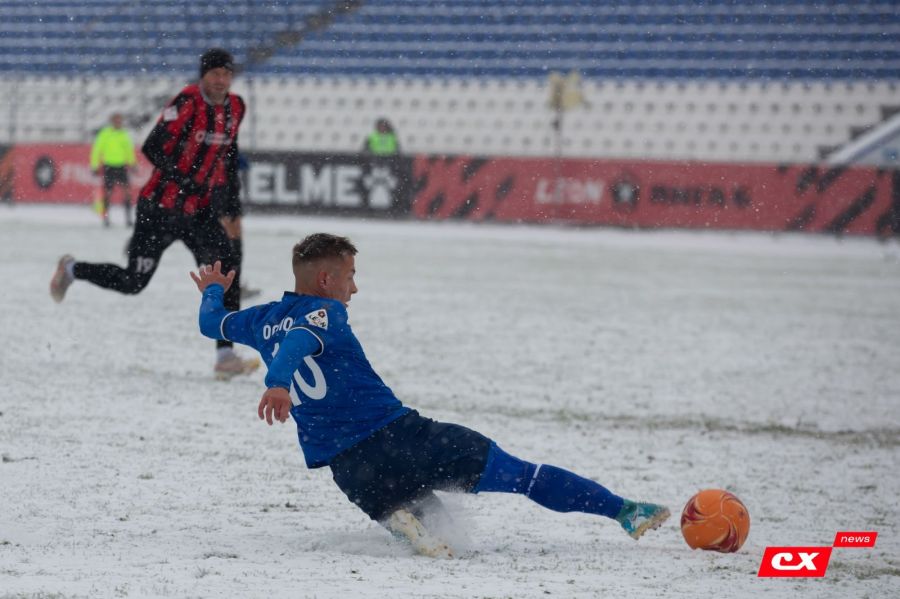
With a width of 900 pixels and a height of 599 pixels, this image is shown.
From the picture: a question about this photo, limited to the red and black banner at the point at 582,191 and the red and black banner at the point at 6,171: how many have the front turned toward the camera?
2

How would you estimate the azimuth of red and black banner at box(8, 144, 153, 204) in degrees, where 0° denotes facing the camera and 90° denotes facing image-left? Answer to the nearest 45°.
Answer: approximately 0°

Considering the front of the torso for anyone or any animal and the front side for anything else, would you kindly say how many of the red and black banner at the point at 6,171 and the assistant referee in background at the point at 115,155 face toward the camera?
2

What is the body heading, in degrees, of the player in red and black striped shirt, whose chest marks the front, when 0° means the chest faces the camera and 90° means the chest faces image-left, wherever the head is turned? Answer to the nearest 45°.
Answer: approximately 315°

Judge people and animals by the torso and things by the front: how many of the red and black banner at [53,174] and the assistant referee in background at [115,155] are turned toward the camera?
2

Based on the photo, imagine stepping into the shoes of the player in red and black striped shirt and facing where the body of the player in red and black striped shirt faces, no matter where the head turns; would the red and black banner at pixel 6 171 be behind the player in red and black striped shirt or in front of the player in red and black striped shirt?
behind

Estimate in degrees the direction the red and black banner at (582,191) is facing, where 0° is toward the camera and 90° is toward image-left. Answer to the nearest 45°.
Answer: approximately 0°

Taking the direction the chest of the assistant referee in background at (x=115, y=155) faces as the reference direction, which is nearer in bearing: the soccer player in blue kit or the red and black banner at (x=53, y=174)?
the soccer player in blue kit

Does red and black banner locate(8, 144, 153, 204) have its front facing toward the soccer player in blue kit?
yes
